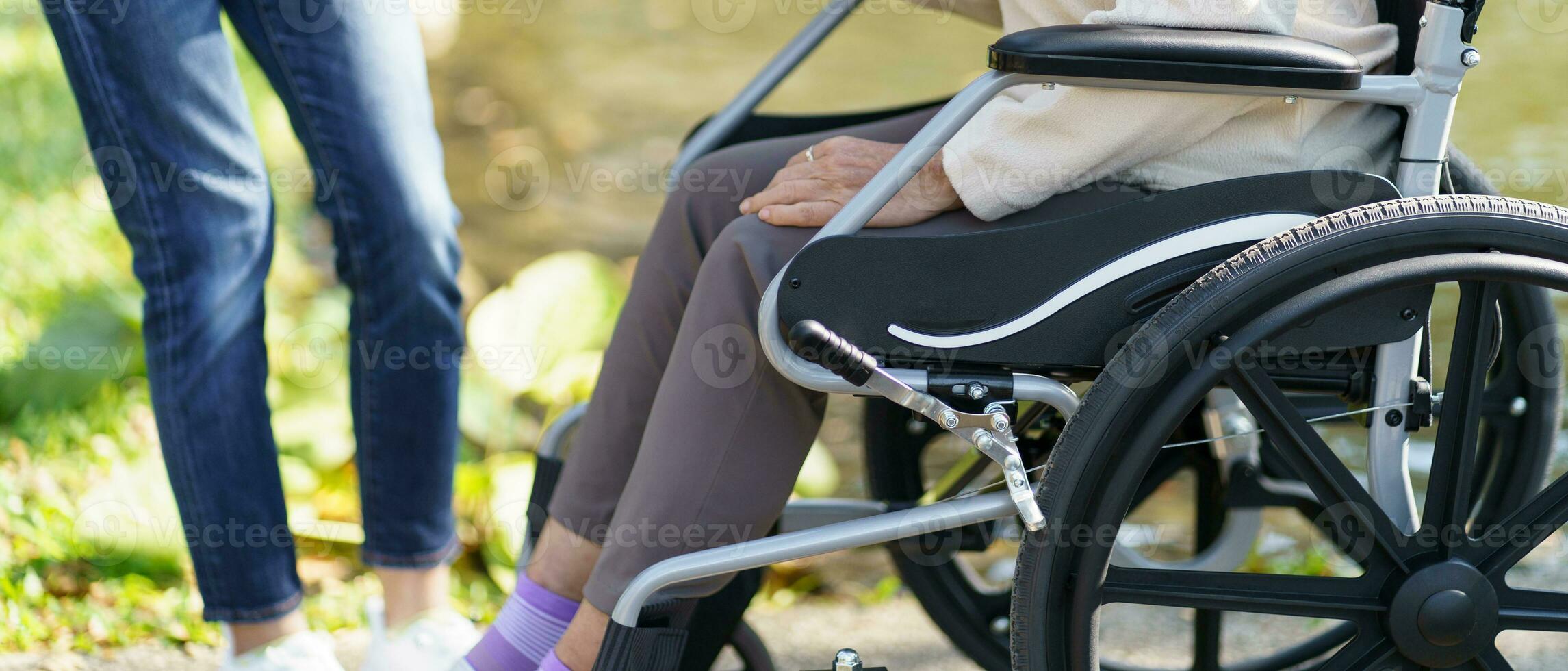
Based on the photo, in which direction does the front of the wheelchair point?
to the viewer's left
